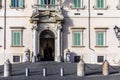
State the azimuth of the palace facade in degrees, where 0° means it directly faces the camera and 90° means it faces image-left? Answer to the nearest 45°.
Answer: approximately 0°
